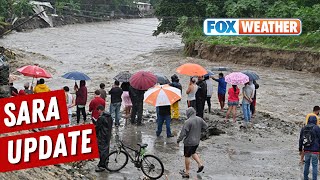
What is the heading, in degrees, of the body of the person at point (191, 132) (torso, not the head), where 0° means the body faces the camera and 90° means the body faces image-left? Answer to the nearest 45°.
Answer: approximately 135°

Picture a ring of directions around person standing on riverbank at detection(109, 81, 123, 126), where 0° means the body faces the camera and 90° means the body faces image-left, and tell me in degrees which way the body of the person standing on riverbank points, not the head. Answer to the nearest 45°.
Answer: approximately 180°

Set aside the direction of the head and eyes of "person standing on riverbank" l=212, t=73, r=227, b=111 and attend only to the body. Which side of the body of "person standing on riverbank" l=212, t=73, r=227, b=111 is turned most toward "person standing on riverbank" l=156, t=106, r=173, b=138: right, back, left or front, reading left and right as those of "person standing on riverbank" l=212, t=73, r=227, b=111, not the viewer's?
left

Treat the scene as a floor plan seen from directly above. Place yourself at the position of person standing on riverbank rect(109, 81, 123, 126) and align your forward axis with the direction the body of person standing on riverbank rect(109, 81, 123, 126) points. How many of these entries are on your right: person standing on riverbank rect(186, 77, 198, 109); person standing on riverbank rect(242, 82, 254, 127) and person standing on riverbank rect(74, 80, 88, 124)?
2

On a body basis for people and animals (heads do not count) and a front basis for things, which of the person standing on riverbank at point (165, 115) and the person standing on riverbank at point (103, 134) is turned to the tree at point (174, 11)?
the person standing on riverbank at point (165, 115)

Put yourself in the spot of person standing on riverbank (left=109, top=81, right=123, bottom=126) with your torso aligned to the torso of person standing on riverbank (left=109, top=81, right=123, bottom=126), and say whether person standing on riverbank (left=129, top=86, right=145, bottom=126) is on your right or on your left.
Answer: on your right

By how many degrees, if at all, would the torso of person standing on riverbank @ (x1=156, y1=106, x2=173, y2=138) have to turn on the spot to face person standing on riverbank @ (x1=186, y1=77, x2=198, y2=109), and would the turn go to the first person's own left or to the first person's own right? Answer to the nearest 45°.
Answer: approximately 45° to the first person's own right

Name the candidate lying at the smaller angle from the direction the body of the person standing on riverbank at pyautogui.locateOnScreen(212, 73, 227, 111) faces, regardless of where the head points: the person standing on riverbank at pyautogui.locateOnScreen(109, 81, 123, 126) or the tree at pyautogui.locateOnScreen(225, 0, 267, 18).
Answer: the tree

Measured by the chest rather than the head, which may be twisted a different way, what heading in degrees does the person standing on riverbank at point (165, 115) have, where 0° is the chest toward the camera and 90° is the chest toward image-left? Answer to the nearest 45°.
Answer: approximately 180°

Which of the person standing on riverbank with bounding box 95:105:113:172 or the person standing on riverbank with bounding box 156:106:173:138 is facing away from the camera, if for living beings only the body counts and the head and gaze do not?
the person standing on riverbank with bounding box 156:106:173:138

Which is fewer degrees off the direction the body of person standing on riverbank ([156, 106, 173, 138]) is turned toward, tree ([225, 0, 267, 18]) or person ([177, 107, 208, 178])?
the tree
